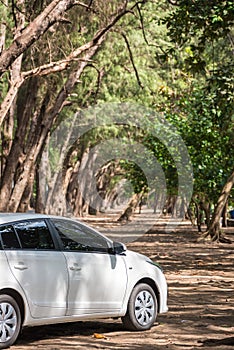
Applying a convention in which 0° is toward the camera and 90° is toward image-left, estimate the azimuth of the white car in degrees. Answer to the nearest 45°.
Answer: approximately 225°
